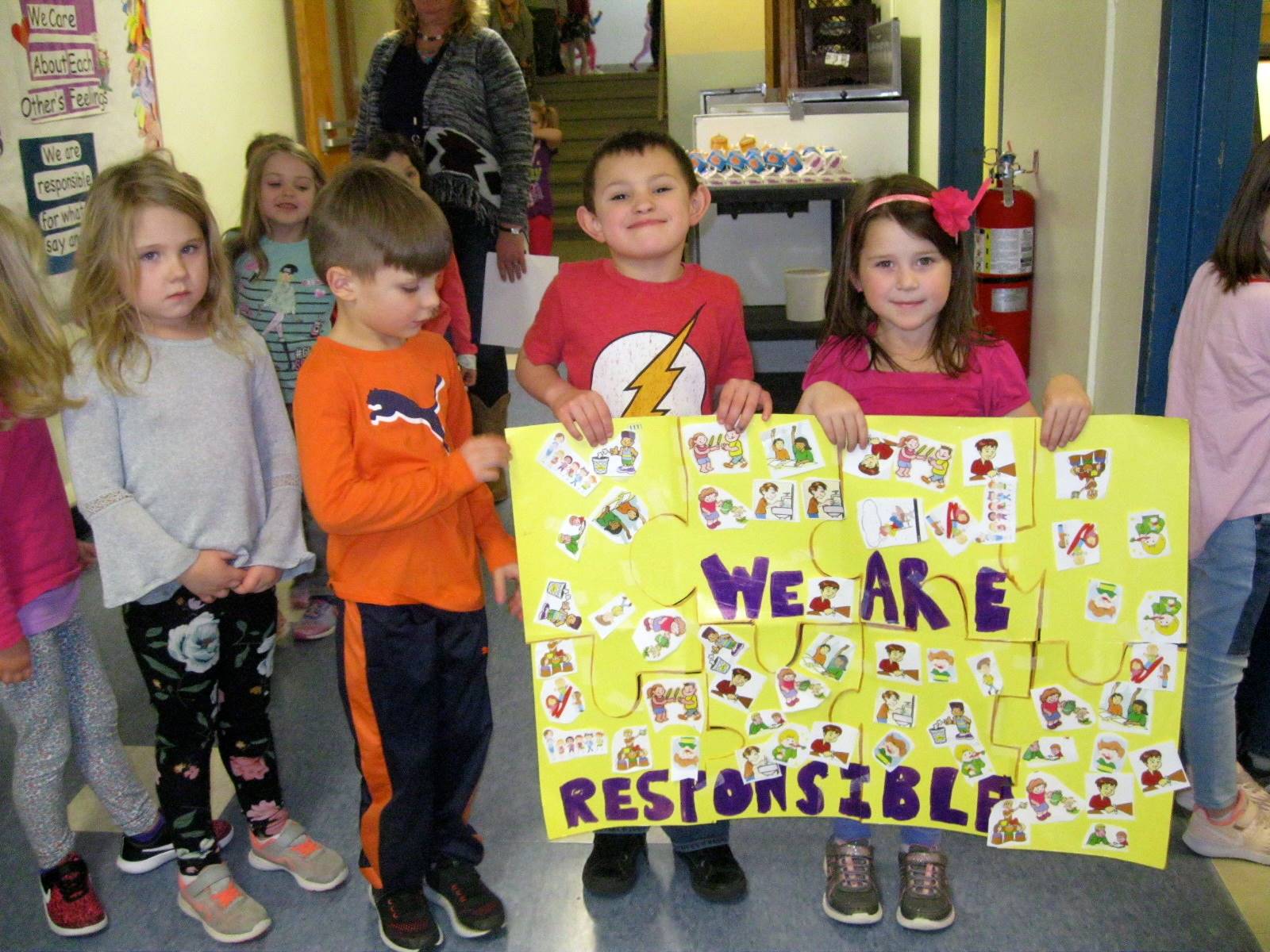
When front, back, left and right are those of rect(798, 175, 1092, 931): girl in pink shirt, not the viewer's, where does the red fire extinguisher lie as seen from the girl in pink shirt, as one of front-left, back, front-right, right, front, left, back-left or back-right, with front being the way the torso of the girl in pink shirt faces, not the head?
back

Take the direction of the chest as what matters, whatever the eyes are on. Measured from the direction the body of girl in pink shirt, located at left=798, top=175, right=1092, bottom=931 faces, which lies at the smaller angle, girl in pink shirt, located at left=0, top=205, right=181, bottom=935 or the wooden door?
the girl in pink shirt

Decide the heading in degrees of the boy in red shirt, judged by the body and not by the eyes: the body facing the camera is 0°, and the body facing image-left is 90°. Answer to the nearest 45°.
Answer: approximately 0°

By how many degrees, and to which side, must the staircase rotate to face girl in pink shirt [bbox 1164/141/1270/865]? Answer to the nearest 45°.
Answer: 0° — it already faces them

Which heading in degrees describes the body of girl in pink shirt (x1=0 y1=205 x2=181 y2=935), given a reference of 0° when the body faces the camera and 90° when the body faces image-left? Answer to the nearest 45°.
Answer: approximately 315°

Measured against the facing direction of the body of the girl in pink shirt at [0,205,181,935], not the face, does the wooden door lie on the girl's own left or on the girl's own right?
on the girl's own left

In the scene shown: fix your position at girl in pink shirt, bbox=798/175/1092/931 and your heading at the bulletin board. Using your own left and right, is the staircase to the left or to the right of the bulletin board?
right

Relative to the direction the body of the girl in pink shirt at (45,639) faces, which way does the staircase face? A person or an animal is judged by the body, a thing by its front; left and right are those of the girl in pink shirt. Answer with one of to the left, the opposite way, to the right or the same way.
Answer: to the right

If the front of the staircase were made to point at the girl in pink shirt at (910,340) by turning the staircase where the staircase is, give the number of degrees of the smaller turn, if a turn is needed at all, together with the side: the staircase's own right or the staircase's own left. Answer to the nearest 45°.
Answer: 0° — it already faces them

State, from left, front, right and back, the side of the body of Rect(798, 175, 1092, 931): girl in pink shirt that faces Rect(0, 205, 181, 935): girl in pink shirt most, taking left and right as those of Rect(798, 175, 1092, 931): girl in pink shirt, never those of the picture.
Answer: right
